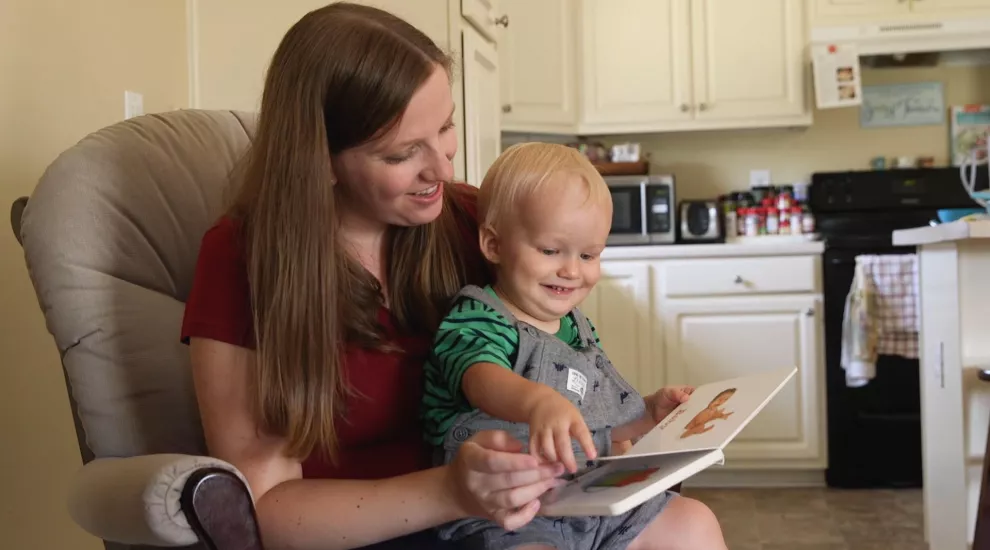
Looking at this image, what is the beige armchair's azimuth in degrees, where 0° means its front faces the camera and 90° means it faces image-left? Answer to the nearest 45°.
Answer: approximately 315°

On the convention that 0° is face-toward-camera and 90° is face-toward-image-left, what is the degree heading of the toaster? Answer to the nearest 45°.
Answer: approximately 0°

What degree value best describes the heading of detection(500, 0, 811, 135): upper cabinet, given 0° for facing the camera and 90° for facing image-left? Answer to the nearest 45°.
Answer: approximately 0°
